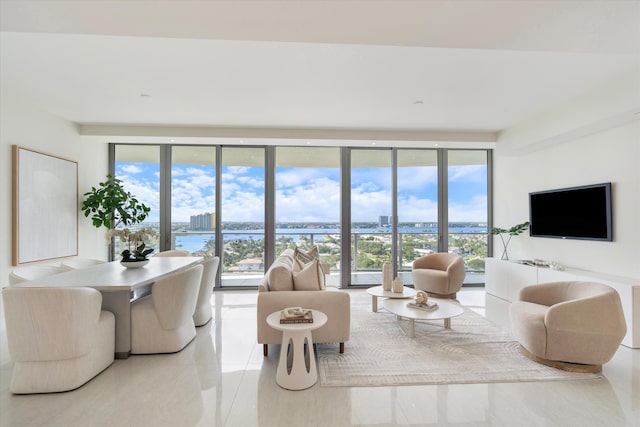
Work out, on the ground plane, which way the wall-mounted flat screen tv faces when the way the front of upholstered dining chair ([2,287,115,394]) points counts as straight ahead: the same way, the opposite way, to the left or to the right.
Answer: to the left

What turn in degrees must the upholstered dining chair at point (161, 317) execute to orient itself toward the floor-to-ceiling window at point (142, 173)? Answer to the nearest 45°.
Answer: approximately 45° to its right

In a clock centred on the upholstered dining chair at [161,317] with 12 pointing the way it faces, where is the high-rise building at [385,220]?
The high-rise building is roughly at 4 o'clock from the upholstered dining chair.

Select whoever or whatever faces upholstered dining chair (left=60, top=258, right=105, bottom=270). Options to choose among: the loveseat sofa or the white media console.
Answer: the white media console

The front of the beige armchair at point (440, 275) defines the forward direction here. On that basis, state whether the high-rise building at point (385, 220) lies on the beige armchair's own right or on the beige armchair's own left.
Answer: on the beige armchair's own right

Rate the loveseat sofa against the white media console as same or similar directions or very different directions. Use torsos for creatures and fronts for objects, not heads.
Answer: very different directions

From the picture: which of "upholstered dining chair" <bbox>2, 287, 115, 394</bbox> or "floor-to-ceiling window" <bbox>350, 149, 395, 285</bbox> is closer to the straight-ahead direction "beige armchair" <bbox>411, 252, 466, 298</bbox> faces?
the upholstered dining chair

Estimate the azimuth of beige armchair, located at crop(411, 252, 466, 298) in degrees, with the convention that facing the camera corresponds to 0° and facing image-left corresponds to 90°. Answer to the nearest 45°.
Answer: approximately 45°

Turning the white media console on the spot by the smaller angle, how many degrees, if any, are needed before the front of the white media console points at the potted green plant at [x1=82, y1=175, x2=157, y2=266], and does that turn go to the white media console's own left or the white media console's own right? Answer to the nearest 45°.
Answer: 0° — it already faces it

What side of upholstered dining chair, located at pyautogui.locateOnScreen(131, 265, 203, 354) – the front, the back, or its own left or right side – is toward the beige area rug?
back

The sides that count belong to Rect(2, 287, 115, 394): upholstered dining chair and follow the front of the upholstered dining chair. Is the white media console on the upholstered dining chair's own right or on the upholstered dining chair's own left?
on the upholstered dining chair's own right

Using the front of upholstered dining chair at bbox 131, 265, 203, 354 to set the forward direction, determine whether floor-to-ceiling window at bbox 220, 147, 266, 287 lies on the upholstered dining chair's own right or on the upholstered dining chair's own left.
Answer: on the upholstered dining chair's own right
